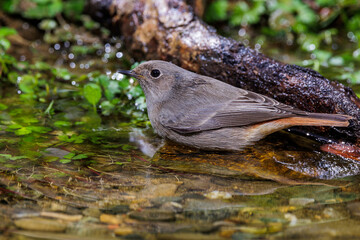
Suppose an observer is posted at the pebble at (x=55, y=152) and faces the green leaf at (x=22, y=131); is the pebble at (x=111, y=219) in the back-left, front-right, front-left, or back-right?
back-left

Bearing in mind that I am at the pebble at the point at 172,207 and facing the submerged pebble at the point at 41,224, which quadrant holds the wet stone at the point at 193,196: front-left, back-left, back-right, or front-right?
back-right

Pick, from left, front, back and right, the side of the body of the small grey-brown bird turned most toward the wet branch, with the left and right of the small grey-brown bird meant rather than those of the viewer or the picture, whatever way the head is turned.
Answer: right

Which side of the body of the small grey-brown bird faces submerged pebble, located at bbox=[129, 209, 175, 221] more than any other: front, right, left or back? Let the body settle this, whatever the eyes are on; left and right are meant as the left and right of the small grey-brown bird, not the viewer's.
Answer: left

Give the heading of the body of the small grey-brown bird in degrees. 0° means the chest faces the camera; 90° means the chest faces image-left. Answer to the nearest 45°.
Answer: approximately 90°

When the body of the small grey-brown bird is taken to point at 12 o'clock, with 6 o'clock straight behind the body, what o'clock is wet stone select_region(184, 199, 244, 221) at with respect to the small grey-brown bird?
The wet stone is roughly at 9 o'clock from the small grey-brown bird.

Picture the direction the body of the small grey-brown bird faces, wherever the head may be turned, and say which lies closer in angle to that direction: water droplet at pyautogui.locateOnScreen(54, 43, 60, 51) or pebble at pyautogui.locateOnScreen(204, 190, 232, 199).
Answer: the water droplet

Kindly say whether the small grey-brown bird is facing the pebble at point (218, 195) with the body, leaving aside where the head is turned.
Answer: no

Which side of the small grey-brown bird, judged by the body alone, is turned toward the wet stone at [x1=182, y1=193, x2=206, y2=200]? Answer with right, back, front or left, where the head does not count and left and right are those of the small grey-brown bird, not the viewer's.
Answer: left

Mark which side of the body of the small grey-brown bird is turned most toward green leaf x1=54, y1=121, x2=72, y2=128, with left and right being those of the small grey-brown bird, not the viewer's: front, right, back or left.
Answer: front

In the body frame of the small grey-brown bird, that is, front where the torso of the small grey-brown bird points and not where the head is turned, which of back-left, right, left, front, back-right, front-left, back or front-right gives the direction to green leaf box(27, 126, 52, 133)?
front

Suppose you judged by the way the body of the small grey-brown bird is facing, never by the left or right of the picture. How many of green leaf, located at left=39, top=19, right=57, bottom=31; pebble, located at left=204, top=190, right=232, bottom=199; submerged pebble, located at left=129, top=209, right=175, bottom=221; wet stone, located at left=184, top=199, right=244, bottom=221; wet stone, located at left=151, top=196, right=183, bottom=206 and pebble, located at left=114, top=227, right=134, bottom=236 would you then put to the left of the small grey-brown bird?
5

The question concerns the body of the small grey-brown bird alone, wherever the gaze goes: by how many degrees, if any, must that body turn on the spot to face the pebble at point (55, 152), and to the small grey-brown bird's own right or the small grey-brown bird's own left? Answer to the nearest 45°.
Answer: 0° — it already faces it

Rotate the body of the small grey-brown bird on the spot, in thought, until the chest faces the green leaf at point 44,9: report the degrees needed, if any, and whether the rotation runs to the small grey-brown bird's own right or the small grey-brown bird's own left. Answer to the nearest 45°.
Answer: approximately 45° to the small grey-brown bird's own right

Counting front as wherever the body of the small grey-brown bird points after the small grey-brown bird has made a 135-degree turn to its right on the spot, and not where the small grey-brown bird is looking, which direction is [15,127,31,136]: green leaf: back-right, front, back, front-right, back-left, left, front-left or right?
back-left

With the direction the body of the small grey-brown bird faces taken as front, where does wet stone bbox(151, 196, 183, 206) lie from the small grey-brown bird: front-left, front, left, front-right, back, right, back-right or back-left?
left
